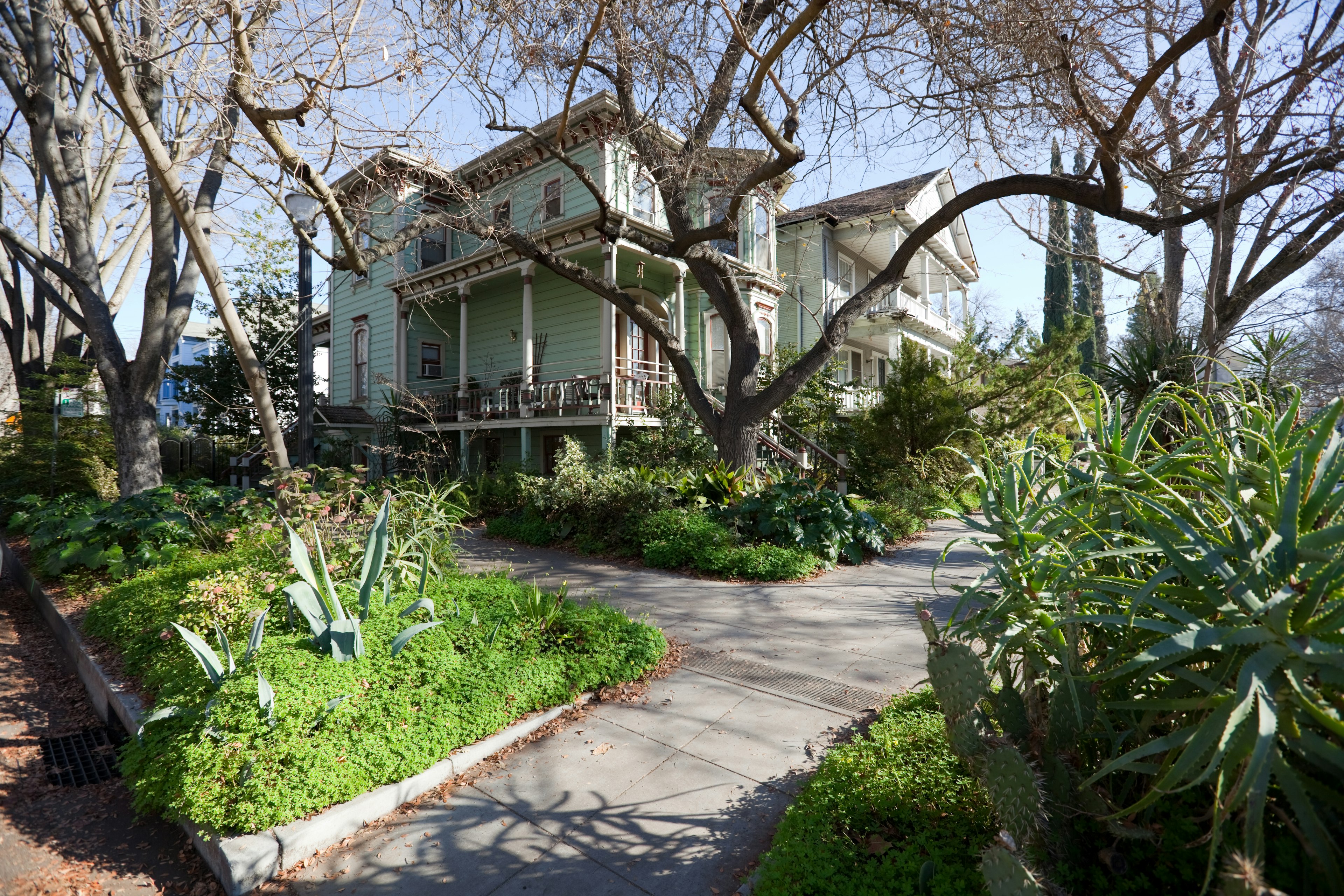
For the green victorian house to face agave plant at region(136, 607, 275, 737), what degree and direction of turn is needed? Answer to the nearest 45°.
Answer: approximately 45° to its right

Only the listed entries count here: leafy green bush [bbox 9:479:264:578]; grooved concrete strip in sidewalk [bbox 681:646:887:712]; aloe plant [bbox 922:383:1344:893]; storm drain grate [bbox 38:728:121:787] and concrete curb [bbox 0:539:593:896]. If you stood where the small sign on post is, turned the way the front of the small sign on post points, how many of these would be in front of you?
5

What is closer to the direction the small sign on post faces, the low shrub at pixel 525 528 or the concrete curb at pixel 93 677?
the concrete curb

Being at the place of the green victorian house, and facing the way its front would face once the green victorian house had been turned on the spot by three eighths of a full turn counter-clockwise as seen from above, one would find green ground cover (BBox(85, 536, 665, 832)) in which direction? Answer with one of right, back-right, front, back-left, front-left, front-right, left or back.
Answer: back

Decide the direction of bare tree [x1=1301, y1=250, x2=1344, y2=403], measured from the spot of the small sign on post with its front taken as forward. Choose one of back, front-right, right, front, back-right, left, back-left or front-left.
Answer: front-left

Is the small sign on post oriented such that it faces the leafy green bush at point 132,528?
yes

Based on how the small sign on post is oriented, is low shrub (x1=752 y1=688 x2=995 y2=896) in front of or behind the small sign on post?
in front

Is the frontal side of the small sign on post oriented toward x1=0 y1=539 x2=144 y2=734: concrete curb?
yes

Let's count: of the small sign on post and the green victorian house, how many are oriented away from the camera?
0

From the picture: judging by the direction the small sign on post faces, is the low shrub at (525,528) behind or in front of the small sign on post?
in front

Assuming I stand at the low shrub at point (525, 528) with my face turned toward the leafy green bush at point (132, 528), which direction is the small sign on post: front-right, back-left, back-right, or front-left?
front-right

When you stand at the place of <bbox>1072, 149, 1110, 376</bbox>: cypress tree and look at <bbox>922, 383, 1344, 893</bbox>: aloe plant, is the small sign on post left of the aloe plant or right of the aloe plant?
right

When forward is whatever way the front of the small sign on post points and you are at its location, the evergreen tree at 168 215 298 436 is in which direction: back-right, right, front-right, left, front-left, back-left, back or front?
back-left

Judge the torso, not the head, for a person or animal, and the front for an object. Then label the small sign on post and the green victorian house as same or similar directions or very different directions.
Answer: same or similar directions

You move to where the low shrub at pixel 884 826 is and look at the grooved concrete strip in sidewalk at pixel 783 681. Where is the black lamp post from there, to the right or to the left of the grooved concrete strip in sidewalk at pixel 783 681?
left

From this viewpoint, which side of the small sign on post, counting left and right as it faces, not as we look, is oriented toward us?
front
